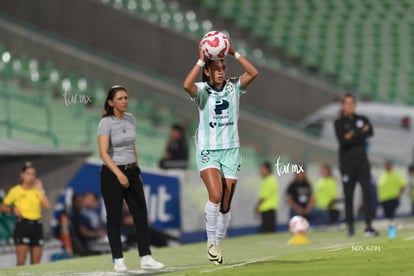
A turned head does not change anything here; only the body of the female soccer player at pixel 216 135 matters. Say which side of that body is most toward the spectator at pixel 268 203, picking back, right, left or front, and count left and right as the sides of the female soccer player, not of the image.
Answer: back

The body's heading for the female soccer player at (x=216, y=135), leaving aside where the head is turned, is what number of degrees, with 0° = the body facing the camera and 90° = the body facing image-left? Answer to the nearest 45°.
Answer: approximately 0°

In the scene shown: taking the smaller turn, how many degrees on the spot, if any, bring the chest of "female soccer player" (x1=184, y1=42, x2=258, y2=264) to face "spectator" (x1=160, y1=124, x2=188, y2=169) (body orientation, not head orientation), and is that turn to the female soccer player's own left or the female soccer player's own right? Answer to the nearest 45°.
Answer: approximately 180°

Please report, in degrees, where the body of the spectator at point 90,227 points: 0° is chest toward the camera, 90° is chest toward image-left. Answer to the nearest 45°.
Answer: approximately 315°

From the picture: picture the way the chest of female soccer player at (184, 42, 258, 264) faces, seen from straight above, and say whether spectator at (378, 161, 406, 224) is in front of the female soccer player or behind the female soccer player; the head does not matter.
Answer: behind

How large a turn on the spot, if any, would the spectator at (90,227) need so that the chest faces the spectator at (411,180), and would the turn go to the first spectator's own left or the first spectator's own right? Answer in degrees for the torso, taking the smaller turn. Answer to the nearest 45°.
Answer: approximately 90° to the first spectator's own left

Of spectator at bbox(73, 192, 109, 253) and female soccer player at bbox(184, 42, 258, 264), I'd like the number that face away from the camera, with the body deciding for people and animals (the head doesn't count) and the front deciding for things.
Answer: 0

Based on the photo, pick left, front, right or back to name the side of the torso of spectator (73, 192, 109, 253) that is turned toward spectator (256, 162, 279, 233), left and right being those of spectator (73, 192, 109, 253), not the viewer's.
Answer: left

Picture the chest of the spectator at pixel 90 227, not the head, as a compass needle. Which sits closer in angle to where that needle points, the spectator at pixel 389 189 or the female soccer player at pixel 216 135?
the female soccer player
